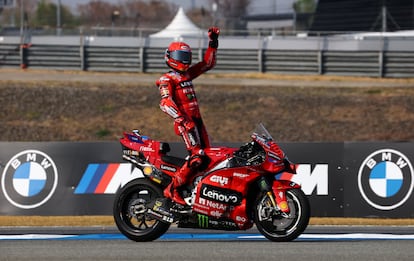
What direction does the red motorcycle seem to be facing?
to the viewer's right

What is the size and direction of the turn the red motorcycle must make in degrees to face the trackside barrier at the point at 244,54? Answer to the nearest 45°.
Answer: approximately 90° to its left

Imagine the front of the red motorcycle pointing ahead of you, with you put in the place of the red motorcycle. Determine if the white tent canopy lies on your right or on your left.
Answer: on your left
